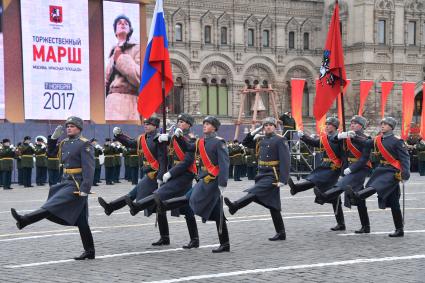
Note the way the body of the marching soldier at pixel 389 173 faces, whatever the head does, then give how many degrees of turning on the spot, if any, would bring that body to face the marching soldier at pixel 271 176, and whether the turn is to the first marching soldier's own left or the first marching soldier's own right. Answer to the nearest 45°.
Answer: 0° — they already face them

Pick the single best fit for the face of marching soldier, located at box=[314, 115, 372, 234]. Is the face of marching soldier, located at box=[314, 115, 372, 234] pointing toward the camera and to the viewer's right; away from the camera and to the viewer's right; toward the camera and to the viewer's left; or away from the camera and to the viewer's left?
toward the camera and to the viewer's left

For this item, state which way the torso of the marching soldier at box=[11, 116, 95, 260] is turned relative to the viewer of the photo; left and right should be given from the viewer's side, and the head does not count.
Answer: facing the viewer and to the left of the viewer

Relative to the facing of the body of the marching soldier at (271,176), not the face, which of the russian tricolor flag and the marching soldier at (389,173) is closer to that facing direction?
the russian tricolor flag

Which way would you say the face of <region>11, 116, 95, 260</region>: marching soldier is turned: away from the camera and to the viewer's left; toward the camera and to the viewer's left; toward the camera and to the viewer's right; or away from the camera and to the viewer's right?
toward the camera and to the viewer's left

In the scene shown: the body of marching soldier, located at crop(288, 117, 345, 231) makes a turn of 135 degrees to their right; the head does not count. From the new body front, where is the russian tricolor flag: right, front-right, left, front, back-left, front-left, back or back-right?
left

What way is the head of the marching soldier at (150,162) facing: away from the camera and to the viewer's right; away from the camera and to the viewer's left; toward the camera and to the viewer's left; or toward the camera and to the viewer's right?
toward the camera and to the viewer's left

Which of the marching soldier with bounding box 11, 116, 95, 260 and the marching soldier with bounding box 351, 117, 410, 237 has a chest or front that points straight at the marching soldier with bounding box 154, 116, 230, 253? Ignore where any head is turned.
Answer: the marching soldier with bounding box 351, 117, 410, 237

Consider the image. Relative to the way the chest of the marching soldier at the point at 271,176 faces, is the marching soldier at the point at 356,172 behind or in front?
behind
